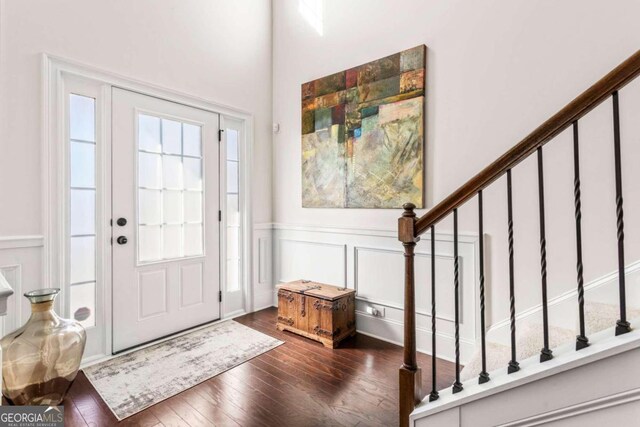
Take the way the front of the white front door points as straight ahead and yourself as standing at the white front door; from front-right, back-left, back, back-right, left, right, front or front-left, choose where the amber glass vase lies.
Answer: right

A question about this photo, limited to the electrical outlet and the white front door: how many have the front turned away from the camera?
0

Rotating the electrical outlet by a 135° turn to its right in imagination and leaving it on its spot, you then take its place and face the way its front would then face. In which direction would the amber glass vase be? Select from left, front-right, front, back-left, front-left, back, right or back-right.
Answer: back-left

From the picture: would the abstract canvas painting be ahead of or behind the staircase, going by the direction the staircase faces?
ahead

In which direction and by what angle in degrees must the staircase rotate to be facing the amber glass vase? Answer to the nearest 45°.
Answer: approximately 45° to its left

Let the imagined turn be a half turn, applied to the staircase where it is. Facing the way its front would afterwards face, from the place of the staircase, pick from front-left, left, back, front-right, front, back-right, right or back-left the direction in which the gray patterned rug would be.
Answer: back-right

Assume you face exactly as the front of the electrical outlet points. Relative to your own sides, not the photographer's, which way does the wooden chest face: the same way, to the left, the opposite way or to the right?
the same way

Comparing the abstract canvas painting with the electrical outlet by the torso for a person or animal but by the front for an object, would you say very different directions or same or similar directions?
same or similar directions

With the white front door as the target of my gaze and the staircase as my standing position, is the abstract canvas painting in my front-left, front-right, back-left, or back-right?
front-right

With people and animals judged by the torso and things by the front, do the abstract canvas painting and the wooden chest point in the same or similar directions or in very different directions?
same or similar directions

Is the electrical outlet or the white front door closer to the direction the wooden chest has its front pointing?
the white front door

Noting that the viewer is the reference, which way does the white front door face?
facing the viewer and to the right of the viewer

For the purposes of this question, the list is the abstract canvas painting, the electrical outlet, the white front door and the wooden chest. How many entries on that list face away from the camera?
0

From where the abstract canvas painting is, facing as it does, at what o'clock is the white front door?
The white front door is roughly at 1 o'clock from the abstract canvas painting.

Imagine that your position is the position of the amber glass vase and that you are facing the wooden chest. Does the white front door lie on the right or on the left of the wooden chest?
left

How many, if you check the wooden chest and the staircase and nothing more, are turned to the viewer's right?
0
